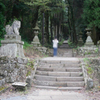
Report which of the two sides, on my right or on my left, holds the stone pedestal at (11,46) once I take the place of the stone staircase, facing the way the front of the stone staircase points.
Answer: on my right

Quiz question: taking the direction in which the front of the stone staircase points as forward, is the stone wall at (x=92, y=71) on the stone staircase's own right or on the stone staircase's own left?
on the stone staircase's own left

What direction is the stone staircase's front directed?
toward the camera

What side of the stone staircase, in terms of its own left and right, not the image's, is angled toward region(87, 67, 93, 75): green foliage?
left

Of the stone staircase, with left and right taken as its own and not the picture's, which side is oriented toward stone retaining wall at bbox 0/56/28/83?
right
